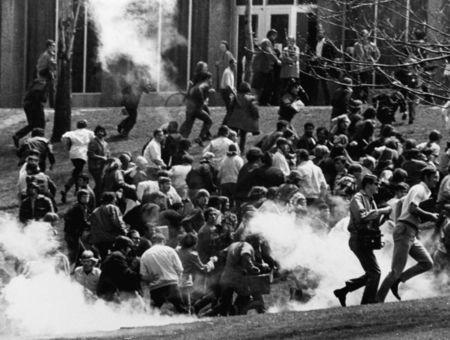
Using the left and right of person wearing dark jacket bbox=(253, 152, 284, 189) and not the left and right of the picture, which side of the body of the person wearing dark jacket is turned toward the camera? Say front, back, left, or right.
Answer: back

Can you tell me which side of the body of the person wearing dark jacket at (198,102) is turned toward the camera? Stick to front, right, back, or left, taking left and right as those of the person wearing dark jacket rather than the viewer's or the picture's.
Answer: right

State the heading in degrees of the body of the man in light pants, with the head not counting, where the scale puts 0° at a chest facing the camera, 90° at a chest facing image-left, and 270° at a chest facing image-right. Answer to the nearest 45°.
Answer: approximately 270°

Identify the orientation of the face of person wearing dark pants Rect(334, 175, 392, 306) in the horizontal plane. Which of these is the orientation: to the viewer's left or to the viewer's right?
to the viewer's right

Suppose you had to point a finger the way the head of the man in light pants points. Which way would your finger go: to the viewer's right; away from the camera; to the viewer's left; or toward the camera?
to the viewer's right

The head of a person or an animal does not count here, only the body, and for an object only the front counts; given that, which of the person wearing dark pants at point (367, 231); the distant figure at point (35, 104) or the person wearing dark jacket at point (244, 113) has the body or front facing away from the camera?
the person wearing dark jacket at point (244, 113)

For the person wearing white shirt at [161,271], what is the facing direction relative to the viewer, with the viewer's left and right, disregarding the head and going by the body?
facing away from the viewer
